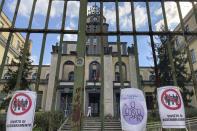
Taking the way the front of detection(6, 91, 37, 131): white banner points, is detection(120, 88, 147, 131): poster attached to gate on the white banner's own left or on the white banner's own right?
on the white banner's own left

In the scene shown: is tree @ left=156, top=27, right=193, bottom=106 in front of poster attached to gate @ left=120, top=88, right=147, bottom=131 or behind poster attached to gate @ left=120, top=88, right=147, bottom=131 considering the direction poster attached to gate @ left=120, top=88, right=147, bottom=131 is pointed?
behind

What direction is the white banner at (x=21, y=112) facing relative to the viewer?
toward the camera

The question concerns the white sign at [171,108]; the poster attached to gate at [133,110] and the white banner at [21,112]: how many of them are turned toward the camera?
3

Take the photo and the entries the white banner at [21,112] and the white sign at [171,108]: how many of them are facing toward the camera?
2

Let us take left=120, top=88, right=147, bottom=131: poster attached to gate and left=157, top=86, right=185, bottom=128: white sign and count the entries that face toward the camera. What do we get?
2

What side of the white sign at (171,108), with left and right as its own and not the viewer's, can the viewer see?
front

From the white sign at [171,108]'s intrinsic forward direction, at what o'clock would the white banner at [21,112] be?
The white banner is roughly at 2 o'clock from the white sign.

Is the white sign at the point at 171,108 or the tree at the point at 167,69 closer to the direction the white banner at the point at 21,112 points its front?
the white sign

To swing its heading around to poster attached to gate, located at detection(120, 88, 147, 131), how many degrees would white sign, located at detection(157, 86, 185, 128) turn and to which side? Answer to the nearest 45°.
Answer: approximately 90° to its right

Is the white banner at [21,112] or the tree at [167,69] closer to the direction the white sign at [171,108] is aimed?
the white banner

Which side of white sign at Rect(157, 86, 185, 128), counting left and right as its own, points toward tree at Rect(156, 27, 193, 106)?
back
